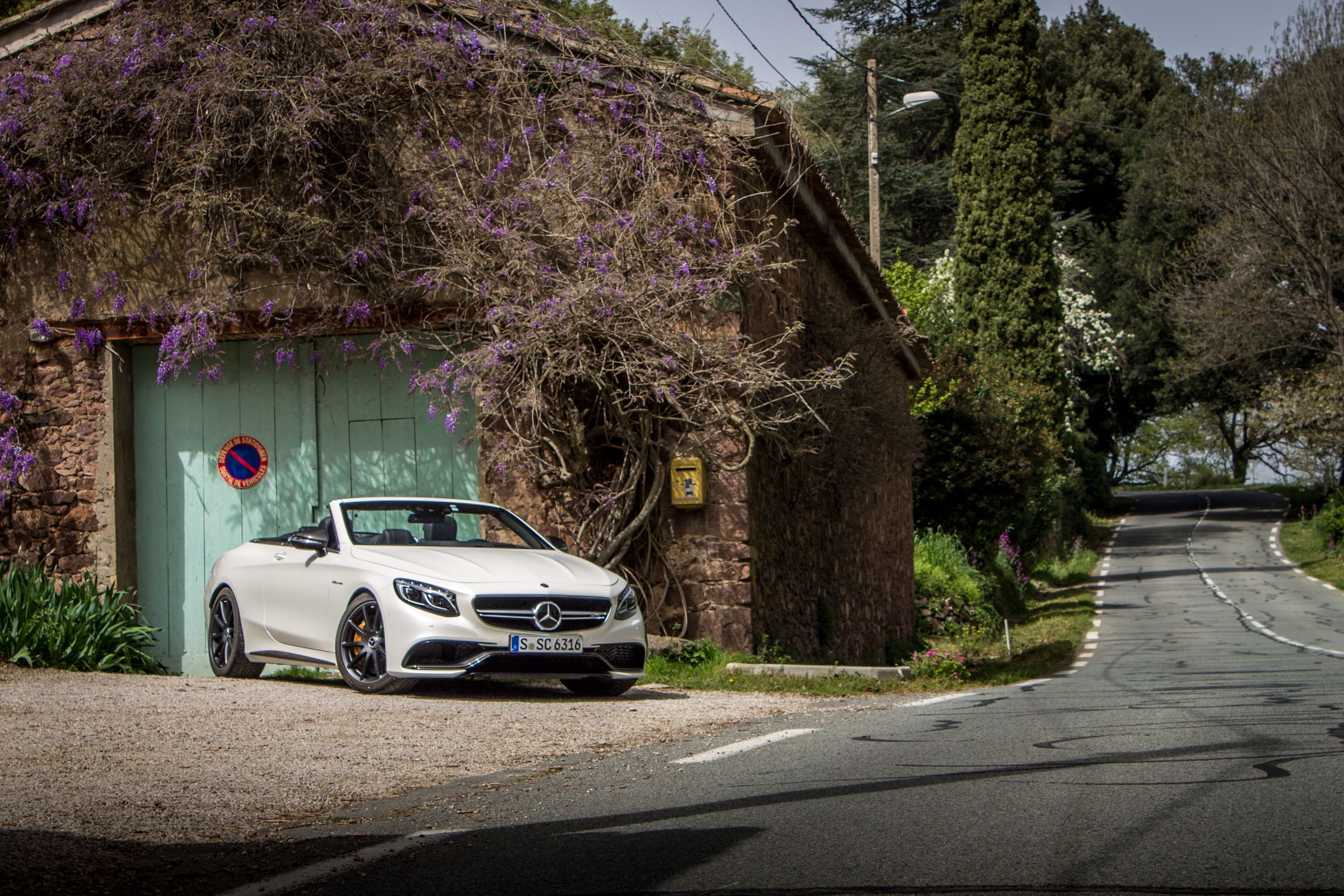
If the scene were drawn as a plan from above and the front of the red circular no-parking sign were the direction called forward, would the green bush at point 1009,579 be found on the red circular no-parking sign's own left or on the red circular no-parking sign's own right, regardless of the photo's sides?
on the red circular no-parking sign's own left

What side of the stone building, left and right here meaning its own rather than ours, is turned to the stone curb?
left

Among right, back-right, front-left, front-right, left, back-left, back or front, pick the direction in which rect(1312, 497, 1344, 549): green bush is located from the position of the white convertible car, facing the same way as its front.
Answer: left

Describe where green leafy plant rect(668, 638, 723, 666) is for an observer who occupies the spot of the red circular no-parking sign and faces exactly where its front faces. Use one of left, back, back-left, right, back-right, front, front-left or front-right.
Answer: front-left

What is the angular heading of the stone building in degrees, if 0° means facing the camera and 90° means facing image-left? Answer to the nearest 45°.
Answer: approximately 0°

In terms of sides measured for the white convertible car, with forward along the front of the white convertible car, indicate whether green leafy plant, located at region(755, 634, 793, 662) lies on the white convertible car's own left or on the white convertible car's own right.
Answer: on the white convertible car's own left

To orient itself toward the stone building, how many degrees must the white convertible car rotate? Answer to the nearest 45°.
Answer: approximately 180°

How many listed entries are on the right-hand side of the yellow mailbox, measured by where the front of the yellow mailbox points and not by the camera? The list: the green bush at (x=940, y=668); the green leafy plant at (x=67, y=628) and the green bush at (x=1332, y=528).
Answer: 1
